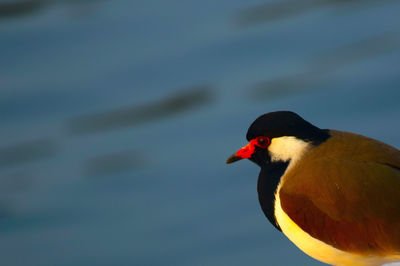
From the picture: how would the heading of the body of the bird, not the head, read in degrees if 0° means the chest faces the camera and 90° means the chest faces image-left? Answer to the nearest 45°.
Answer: approximately 90°
